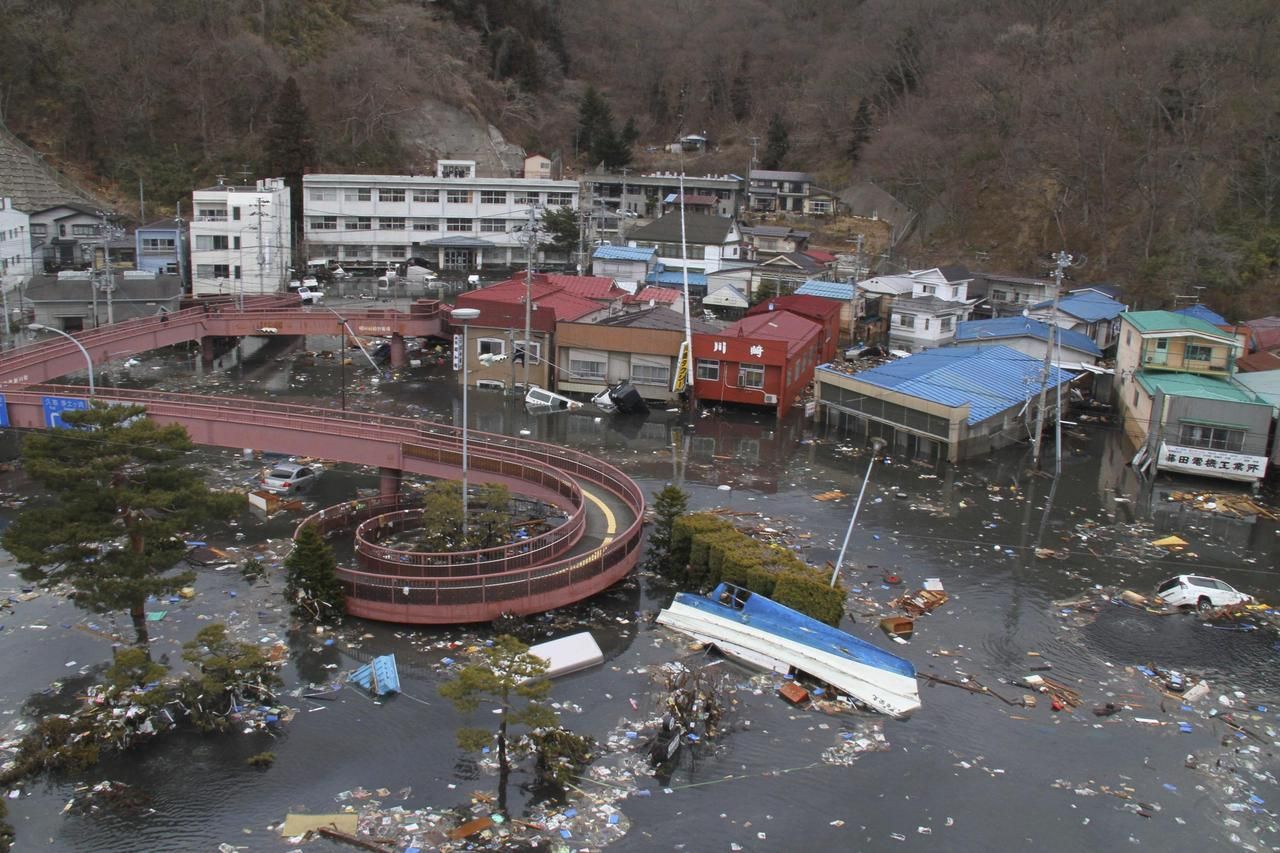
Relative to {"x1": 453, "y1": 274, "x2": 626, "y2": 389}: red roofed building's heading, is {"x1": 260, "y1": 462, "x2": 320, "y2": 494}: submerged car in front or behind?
in front

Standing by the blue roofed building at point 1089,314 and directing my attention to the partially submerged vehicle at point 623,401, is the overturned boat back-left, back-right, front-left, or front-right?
front-left

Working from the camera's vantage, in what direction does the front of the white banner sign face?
facing the viewer

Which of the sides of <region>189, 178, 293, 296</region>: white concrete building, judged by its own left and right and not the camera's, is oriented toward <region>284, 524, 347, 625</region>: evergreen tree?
front

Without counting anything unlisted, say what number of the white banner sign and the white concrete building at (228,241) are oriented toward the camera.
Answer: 2

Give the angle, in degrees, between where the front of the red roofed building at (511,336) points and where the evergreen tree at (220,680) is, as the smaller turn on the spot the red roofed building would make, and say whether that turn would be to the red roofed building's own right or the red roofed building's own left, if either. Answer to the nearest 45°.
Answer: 0° — it already faces it

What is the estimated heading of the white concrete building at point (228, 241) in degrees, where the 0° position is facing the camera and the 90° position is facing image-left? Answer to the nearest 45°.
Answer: approximately 0°

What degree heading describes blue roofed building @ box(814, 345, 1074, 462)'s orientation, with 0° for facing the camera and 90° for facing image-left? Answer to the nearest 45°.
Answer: approximately 45°

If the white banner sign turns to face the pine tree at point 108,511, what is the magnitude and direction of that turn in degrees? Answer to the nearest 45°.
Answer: approximately 45° to its right

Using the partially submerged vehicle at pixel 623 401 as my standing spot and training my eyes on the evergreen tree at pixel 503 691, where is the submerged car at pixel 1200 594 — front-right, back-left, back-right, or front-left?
front-left

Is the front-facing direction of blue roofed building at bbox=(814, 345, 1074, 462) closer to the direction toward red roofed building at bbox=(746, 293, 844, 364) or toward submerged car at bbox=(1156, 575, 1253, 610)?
the submerged car

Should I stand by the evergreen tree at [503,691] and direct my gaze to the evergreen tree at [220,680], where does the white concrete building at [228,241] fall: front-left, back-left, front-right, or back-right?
front-right

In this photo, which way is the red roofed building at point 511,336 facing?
toward the camera

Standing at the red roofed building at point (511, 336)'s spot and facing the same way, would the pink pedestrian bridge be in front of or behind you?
in front

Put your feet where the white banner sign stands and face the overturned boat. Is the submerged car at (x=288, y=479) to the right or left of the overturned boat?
right

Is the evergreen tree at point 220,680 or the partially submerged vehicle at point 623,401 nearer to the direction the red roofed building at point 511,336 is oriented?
the evergreen tree

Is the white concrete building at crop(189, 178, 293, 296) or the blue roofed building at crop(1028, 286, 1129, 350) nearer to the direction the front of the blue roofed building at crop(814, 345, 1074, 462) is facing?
the white concrete building

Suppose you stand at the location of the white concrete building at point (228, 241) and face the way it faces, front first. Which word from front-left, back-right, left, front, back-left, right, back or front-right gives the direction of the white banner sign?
front-left
